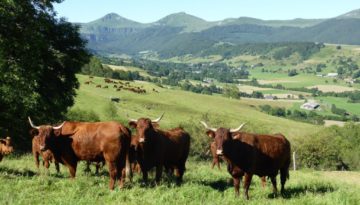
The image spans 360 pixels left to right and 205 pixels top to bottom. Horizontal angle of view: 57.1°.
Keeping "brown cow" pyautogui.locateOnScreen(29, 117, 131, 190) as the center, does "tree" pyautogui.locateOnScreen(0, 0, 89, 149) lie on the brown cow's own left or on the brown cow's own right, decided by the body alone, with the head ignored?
on the brown cow's own right

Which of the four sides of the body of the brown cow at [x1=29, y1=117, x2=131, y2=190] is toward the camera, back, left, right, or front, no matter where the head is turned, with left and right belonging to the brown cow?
left

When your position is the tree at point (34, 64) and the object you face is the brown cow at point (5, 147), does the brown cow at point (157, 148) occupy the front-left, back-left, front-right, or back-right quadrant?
front-left

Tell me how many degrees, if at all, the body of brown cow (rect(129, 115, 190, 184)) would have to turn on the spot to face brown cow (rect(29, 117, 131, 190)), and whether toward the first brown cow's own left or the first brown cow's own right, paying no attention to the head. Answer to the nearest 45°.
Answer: approximately 45° to the first brown cow's own right

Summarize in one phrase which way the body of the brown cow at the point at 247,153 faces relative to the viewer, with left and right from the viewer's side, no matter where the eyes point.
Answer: facing the viewer and to the left of the viewer

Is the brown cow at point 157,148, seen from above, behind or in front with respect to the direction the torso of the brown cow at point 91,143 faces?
behind

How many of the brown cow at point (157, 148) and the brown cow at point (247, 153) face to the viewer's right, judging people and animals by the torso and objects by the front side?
0

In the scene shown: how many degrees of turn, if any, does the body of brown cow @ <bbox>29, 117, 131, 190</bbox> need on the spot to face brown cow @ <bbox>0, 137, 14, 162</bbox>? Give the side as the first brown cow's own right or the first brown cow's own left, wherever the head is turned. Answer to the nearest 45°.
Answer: approximately 45° to the first brown cow's own right
